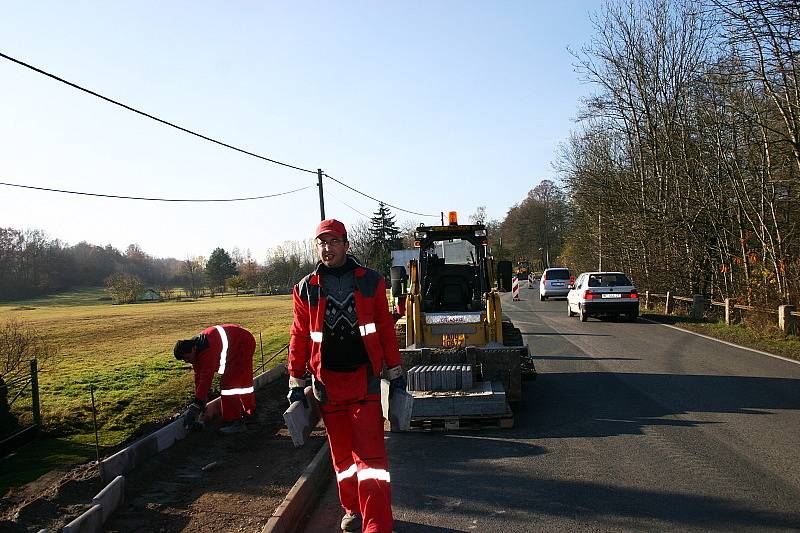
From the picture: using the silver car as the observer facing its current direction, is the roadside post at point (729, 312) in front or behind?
behind

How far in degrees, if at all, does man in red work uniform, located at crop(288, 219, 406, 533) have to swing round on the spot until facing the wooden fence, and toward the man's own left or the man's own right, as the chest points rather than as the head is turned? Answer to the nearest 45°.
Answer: approximately 135° to the man's own left

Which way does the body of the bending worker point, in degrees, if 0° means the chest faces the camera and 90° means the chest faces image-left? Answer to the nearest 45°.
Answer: approximately 90°

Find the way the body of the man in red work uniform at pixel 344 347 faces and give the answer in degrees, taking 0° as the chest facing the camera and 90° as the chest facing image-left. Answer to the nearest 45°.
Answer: approximately 0°

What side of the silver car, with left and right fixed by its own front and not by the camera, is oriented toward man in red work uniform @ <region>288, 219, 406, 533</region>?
back

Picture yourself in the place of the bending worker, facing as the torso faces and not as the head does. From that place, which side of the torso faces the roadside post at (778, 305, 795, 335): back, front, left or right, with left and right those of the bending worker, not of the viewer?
back

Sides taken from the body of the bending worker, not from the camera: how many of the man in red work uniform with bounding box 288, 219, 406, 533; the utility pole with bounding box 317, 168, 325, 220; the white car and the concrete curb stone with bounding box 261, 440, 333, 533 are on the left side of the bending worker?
2

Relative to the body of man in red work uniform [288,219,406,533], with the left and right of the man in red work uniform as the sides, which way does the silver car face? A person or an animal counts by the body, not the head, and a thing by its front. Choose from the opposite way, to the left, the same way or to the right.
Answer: the opposite way

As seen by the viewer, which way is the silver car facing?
away from the camera

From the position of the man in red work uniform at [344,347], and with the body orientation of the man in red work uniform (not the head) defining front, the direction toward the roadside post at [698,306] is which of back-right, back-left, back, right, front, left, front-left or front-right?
back-left

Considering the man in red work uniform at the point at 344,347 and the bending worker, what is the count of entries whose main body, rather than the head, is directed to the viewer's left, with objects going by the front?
1

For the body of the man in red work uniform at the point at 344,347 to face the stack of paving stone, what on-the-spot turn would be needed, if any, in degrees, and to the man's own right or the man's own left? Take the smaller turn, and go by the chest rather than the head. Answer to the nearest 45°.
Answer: approximately 180°
